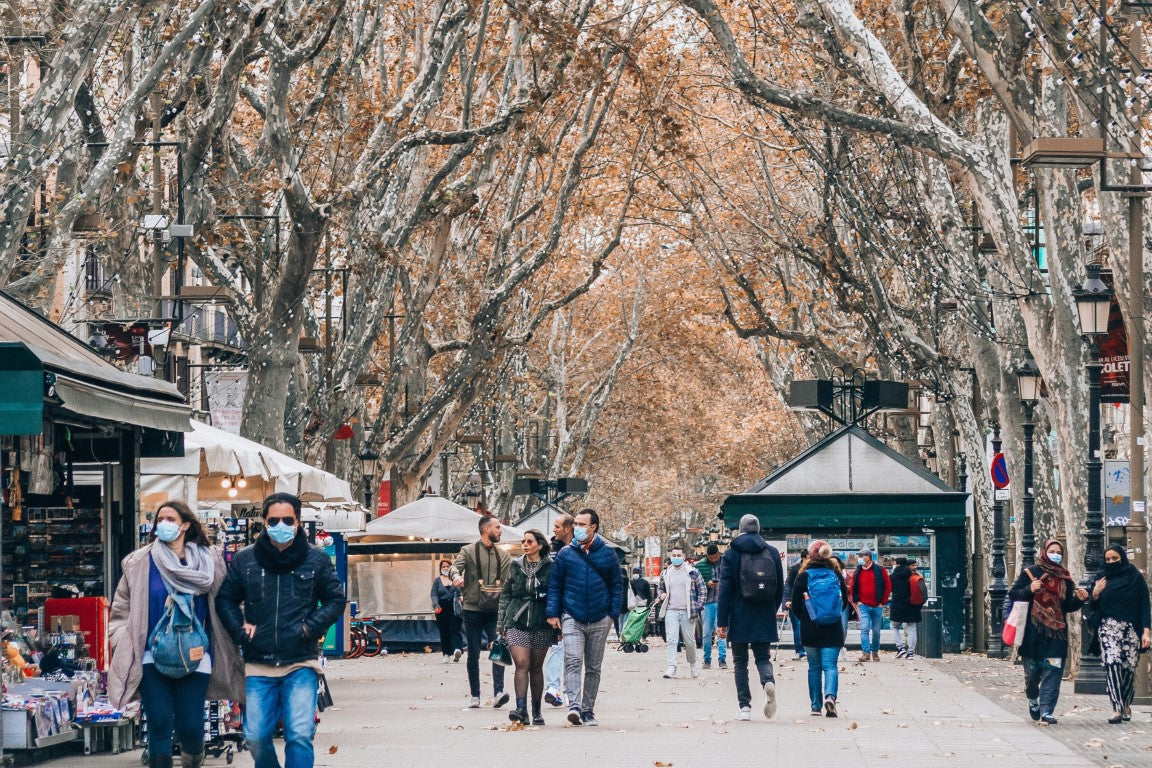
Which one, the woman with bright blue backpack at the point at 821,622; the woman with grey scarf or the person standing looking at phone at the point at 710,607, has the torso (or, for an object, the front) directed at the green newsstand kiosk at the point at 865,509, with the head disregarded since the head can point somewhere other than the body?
the woman with bright blue backpack

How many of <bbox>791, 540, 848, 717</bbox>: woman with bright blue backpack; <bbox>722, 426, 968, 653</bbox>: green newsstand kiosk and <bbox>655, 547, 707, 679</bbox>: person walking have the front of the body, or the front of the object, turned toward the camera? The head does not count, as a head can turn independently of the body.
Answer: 2

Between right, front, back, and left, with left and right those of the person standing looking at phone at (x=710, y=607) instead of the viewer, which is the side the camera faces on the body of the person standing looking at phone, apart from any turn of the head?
front

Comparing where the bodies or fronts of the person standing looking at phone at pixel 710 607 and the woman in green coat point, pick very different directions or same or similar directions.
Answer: same or similar directions

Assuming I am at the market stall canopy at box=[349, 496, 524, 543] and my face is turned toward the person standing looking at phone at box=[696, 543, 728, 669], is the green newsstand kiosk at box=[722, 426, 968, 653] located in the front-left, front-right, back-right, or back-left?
front-left

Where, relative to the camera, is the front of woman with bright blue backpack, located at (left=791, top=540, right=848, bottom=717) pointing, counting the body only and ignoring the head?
away from the camera

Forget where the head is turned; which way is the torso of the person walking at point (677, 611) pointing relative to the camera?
toward the camera

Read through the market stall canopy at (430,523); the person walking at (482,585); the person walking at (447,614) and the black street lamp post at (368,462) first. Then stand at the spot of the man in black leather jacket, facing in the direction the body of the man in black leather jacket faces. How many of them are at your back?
4

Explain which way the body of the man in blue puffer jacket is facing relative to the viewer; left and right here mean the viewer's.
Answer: facing the viewer

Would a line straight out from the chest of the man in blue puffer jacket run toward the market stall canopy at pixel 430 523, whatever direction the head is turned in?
no

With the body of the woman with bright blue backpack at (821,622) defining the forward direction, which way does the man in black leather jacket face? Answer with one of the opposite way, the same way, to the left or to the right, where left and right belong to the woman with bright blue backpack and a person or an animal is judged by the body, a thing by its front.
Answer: the opposite way

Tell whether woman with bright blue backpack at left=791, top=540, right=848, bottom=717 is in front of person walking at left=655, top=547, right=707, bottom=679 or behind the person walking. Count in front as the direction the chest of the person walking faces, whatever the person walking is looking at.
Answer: in front

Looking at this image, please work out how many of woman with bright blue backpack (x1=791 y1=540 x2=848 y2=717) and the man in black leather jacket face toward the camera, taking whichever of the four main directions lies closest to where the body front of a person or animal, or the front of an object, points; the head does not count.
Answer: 1

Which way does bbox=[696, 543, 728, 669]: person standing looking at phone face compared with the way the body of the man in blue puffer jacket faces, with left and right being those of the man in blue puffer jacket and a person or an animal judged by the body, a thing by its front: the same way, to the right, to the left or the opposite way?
the same way

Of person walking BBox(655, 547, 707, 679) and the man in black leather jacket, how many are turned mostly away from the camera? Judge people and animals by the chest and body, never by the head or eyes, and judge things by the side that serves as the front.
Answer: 0

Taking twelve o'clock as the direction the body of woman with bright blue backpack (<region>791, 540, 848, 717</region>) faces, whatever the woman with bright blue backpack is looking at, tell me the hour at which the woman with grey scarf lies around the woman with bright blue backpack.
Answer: The woman with grey scarf is roughly at 7 o'clock from the woman with bright blue backpack.

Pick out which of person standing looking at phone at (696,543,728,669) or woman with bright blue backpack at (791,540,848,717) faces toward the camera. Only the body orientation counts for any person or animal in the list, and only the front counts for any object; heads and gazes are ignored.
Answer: the person standing looking at phone

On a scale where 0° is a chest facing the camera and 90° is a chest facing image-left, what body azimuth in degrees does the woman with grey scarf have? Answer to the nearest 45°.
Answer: approximately 0°

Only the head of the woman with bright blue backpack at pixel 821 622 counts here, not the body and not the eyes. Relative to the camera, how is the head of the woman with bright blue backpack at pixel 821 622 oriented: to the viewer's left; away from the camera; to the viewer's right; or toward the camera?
away from the camera

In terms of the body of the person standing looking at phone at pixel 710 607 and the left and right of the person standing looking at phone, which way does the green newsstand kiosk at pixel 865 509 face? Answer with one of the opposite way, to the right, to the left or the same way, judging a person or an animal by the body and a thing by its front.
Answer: the same way

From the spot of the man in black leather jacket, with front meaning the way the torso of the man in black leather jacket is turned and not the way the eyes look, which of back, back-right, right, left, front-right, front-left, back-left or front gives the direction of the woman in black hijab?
back-left
